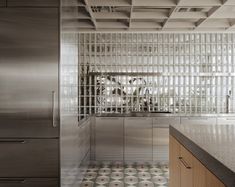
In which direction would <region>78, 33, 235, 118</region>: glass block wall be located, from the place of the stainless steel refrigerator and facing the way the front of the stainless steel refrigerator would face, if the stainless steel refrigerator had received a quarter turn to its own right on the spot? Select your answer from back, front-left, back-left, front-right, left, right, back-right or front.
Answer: back-right
